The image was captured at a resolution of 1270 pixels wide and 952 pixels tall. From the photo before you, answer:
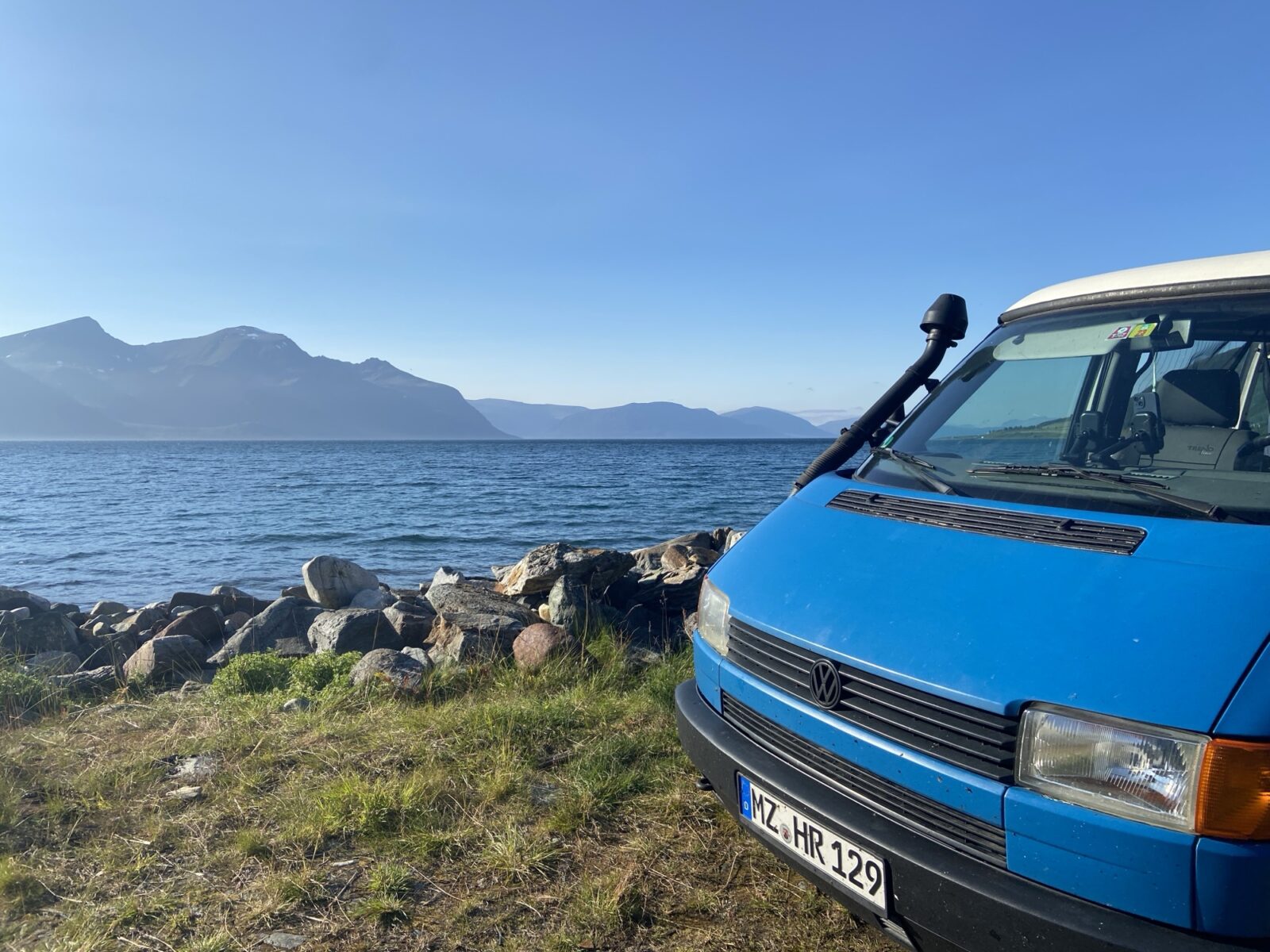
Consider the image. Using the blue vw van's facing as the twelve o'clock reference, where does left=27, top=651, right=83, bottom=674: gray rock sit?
The gray rock is roughly at 2 o'clock from the blue vw van.

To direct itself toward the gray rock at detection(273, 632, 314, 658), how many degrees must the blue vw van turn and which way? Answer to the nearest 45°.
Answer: approximately 90° to its right

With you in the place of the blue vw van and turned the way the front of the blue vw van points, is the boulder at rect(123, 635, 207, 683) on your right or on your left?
on your right

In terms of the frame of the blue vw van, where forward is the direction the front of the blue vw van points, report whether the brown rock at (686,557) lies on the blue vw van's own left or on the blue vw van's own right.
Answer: on the blue vw van's own right

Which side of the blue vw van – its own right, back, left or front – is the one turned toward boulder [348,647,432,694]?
right

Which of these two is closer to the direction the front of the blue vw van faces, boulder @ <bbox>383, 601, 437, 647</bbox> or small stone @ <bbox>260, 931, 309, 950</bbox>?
the small stone

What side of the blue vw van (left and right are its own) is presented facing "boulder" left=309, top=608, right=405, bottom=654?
right

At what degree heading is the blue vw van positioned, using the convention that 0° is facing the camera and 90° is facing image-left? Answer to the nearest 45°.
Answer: approximately 45°

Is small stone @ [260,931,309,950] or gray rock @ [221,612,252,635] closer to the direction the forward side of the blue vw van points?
the small stone
